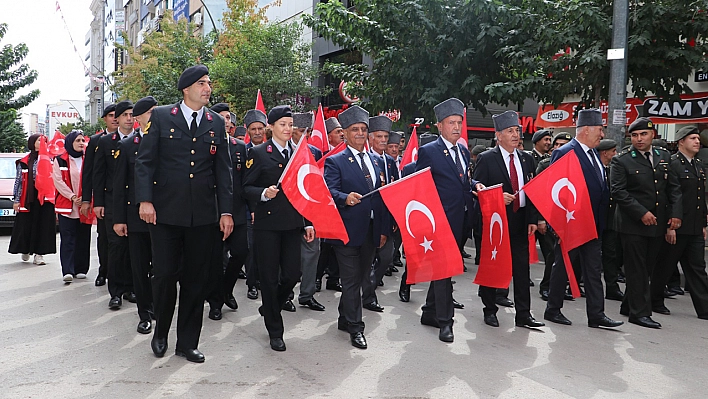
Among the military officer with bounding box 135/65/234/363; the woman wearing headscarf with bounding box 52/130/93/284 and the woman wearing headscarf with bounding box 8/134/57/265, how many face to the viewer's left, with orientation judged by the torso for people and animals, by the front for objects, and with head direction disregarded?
0

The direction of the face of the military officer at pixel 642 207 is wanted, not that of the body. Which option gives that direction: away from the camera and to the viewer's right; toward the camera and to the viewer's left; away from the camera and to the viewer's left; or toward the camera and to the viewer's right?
toward the camera and to the viewer's left

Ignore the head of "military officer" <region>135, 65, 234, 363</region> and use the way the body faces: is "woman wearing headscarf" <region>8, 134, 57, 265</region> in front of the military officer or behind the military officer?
behind

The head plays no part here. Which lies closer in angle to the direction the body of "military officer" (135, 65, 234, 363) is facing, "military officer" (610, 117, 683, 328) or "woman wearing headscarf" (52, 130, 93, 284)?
the military officer

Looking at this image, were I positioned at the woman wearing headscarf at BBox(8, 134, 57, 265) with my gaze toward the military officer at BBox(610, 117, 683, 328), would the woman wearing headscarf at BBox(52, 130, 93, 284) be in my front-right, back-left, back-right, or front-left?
front-right

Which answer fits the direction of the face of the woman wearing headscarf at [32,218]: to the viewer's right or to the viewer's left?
to the viewer's right

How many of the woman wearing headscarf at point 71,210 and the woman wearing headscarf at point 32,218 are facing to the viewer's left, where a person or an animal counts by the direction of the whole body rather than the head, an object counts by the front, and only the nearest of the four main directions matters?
0

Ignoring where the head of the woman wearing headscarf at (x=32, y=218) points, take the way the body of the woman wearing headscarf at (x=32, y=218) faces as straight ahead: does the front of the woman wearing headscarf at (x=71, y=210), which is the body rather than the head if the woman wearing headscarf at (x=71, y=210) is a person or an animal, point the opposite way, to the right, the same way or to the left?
the same way

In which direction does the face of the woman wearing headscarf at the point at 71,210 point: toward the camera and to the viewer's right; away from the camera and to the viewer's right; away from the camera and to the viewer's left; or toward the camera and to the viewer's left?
toward the camera and to the viewer's right

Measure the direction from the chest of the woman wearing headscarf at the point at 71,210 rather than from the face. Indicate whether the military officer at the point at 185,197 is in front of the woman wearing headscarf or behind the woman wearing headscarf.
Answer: in front

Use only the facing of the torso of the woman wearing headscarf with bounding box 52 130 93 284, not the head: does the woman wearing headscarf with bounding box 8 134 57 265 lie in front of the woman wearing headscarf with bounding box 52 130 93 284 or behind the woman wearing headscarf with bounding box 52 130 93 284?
behind

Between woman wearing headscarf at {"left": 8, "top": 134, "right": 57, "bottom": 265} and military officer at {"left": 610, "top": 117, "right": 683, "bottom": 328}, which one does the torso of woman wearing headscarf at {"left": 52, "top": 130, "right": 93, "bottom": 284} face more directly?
the military officer

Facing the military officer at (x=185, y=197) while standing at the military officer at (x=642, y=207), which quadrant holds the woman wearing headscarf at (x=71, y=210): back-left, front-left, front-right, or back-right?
front-right

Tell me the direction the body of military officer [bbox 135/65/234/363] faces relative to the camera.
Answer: toward the camera

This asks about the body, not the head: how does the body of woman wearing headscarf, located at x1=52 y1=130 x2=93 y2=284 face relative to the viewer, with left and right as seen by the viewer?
facing the viewer and to the right of the viewer
